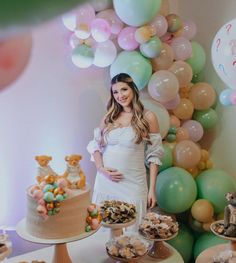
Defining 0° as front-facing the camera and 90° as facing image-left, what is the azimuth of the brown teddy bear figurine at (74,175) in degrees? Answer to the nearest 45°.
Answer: approximately 0°

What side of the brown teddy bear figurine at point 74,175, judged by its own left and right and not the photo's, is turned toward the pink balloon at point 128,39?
back

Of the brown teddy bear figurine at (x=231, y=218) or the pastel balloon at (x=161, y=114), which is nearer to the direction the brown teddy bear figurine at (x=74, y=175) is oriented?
the brown teddy bear figurine

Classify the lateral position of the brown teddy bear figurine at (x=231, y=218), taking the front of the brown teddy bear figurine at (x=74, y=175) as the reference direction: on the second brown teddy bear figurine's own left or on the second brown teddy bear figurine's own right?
on the second brown teddy bear figurine's own left

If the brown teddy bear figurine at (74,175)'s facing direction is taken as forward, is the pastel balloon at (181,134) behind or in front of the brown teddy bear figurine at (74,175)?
behind
